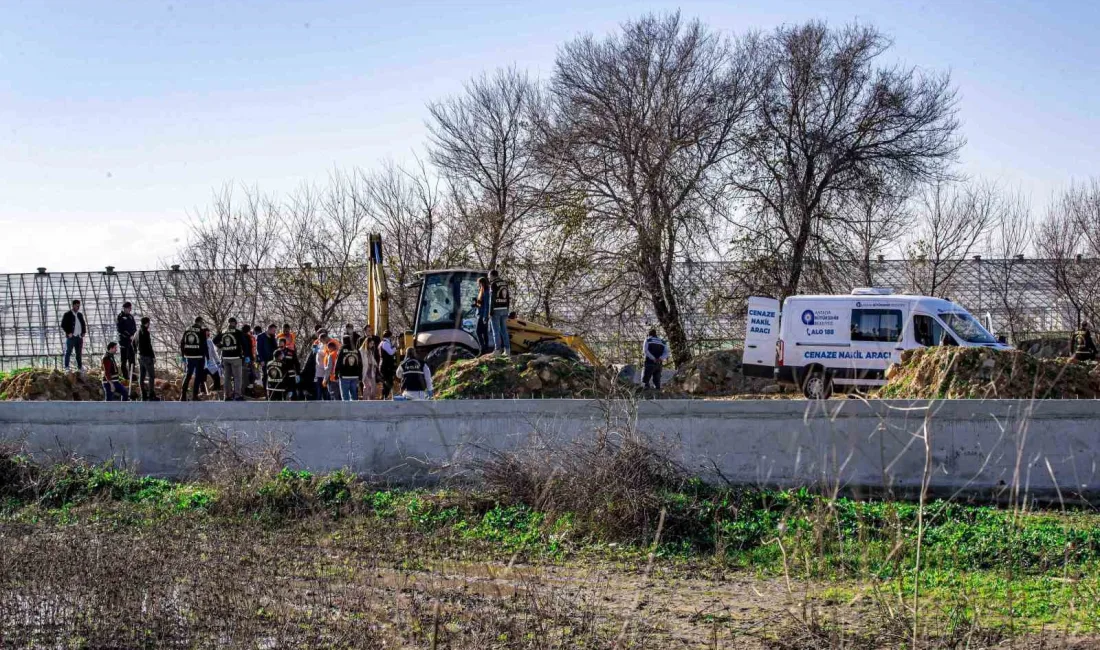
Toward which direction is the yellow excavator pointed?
to the viewer's right

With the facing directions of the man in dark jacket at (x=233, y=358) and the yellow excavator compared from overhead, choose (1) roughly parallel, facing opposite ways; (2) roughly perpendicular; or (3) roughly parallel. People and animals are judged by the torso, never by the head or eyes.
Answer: roughly perpendicular

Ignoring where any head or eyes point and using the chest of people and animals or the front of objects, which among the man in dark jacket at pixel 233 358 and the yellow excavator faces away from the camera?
the man in dark jacket

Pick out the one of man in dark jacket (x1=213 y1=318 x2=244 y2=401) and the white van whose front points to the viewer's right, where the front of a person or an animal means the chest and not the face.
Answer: the white van

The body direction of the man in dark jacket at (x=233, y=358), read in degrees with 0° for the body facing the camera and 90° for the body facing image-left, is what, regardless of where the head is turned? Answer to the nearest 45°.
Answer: approximately 180°

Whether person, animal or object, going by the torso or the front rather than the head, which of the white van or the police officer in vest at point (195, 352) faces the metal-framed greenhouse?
the police officer in vest

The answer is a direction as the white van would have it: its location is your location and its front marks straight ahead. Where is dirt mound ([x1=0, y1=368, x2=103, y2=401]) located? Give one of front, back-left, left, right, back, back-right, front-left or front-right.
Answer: back

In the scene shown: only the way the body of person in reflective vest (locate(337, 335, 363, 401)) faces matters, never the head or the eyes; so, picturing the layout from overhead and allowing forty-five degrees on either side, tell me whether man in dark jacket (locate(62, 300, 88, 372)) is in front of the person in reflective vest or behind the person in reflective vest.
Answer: in front

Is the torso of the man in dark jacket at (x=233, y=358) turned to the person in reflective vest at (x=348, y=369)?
no

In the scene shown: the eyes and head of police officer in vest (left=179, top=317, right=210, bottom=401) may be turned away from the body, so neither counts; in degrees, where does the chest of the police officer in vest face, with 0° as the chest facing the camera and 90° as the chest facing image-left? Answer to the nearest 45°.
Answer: approximately 225°

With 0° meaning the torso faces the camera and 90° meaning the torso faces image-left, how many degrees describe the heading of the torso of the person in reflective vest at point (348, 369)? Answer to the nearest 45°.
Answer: approximately 180°

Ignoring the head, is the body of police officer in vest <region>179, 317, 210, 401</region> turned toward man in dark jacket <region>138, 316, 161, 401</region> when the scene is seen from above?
no

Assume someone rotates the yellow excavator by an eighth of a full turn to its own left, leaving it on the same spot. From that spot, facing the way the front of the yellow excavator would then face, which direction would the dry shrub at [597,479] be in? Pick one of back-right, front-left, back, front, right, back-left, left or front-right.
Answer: back-right

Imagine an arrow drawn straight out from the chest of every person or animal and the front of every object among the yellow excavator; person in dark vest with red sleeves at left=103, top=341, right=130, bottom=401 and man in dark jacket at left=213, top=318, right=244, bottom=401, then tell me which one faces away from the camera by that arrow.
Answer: the man in dark jacket

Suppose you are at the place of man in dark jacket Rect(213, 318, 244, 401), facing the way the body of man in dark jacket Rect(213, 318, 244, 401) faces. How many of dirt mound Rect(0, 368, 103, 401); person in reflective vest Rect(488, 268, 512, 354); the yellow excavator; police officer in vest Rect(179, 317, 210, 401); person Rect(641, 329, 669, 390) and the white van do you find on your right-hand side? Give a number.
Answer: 4

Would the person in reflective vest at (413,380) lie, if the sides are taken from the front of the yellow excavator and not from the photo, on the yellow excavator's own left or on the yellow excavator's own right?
on the yellow excavator's own right

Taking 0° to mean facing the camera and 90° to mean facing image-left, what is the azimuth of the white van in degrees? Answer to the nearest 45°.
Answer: approximately 270°

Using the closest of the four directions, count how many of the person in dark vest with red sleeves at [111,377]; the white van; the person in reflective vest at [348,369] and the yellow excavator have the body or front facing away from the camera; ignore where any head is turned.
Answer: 1

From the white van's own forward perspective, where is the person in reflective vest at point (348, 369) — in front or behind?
behind
